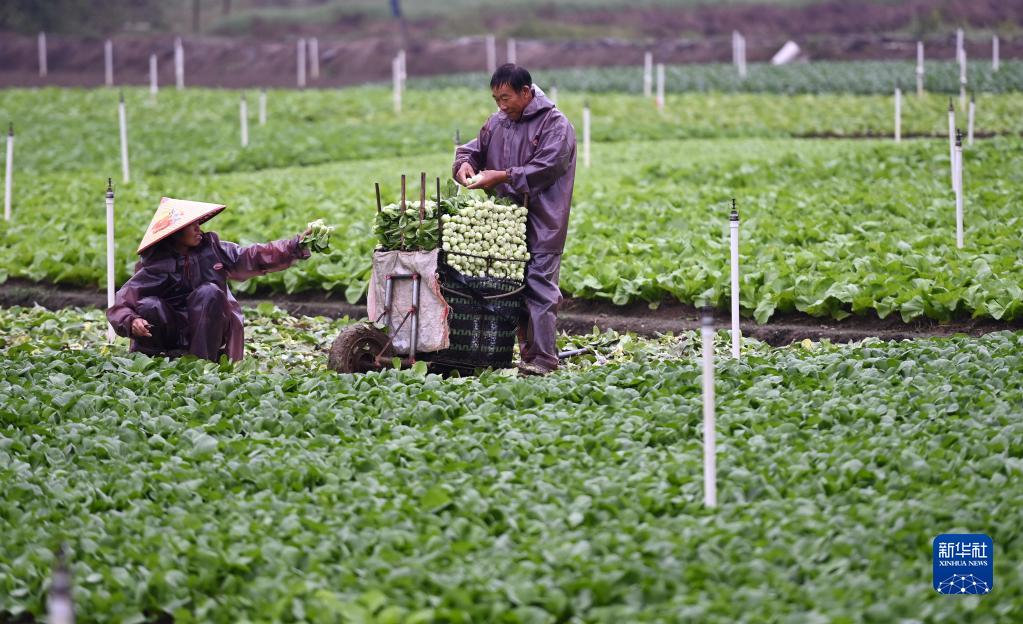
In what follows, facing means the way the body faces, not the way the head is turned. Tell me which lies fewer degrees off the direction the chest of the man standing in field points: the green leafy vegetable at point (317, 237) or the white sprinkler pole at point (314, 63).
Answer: the green leafy vegetable

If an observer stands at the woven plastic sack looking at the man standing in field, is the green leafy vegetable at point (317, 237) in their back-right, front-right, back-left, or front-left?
back-left

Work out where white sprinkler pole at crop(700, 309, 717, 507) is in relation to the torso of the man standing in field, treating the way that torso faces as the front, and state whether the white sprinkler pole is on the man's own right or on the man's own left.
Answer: on the man's own left

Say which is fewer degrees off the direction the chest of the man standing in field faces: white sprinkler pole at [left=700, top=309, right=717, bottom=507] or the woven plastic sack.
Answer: the woven plastic sack

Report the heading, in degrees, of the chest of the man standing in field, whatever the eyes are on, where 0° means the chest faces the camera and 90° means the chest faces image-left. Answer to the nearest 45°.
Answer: approximately 45°

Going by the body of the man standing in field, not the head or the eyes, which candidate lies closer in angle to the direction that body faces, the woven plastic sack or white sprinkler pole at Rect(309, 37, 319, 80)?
the woven plastic sack

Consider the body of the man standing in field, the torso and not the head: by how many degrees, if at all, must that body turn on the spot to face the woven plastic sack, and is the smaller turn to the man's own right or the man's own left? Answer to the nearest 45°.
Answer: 0° — they already face it

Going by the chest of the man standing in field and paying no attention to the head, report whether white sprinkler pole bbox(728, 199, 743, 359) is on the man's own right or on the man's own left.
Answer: on the man's own left

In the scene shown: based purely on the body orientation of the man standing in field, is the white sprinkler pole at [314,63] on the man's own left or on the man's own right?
on the man's own right
